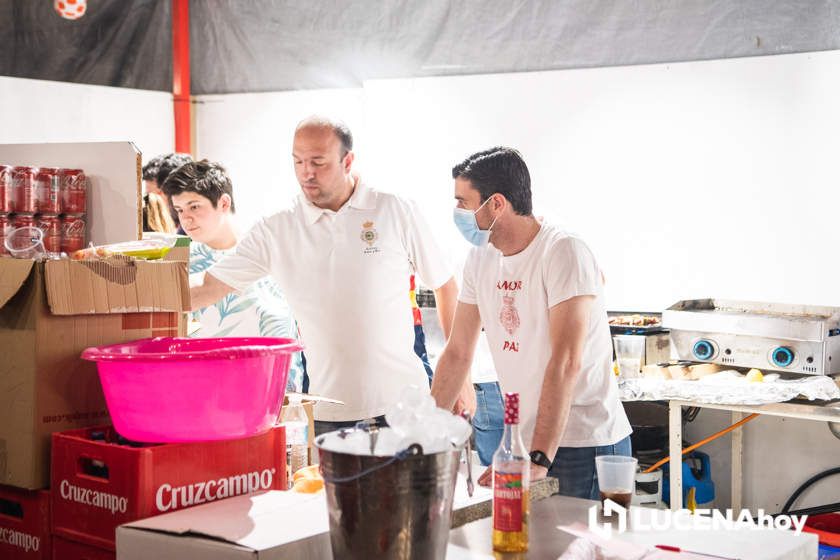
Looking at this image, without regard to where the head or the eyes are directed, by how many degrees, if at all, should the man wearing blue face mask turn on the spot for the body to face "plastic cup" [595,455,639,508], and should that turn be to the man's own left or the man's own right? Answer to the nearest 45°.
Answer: approximately 45° to the man's own left

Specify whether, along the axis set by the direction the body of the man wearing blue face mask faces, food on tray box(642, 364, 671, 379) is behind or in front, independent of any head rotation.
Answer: behind

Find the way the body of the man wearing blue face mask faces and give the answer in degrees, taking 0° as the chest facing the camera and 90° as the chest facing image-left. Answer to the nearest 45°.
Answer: approximately 45°

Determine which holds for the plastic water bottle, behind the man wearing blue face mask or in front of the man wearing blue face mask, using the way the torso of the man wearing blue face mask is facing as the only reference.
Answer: in front

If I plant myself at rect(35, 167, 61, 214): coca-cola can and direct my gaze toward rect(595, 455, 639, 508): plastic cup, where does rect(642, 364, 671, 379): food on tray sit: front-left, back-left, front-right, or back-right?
front-left

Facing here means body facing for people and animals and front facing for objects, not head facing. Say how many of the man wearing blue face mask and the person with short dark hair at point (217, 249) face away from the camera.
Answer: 0

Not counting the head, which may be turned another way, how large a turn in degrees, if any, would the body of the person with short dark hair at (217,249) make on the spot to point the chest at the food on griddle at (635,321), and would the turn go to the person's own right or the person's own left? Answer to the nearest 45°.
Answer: approximately 135° to the person's own left

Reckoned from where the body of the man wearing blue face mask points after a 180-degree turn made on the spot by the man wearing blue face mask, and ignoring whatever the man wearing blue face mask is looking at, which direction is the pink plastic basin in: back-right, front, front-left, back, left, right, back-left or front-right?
back

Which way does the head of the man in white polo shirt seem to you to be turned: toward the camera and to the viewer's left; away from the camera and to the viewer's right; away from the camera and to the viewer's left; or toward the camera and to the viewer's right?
toward the camera and to the viewer's left

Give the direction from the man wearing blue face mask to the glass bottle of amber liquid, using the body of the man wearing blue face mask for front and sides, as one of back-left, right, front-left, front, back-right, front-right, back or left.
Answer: front-left

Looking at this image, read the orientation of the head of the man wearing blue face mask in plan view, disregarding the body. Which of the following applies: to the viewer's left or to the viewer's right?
to the viewer's left

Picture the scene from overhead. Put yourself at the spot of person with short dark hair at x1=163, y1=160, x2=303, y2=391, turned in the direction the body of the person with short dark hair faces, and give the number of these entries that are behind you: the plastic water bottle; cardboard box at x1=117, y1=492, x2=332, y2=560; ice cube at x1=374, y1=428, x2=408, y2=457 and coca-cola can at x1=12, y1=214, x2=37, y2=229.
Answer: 0

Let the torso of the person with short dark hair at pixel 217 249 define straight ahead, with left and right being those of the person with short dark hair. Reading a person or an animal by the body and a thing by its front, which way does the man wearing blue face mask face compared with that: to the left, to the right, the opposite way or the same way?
the same way

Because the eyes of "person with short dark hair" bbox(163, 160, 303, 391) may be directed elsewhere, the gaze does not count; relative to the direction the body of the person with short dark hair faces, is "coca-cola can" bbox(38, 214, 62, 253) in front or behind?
in front

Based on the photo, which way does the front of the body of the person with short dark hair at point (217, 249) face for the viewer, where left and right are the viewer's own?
facing the viewer and to the left of the viewer
